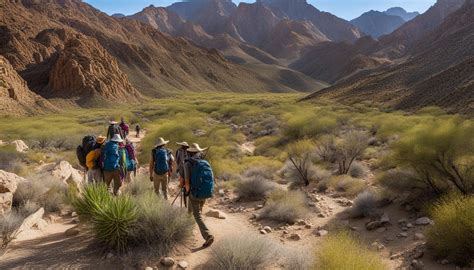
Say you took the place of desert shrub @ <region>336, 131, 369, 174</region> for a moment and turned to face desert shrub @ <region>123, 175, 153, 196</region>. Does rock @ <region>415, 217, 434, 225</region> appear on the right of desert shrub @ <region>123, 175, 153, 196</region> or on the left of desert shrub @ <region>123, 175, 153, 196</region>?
left

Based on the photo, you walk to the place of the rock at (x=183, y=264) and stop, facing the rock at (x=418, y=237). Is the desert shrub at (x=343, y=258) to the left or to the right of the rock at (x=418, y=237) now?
right

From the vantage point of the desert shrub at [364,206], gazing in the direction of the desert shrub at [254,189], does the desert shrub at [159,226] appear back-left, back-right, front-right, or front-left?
front-left

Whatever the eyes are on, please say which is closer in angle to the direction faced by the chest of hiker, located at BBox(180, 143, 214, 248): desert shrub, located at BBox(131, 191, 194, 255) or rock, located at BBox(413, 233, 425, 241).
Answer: the desert shrub

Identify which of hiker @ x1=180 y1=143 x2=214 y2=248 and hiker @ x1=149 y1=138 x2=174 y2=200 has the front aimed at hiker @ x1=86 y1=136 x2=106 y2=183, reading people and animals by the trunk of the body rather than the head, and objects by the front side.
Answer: hiker @ x1=180 y1=143 x2=214 y2=248

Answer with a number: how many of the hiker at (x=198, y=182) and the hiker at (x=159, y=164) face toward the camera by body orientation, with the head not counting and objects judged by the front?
0

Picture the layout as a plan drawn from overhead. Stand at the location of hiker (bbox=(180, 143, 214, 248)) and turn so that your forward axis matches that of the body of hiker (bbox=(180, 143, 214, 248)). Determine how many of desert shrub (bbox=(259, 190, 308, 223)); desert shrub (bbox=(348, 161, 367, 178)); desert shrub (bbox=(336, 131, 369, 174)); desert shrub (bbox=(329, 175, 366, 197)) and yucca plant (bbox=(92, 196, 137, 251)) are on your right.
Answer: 4

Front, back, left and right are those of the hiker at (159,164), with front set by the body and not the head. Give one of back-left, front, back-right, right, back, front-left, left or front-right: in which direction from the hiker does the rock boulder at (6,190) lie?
left

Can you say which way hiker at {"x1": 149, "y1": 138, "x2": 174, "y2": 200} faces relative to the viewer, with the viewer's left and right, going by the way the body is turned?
facing away from the viewer

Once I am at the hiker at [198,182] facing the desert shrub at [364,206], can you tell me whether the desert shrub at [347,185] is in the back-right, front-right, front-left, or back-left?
front-left

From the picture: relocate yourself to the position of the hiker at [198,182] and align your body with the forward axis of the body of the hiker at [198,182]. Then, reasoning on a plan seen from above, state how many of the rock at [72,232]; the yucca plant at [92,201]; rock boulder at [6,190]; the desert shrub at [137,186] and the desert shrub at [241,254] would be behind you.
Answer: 1

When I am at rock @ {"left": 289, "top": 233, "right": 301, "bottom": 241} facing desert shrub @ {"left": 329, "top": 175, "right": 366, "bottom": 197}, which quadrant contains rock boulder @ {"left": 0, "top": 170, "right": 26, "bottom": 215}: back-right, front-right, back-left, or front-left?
back-left

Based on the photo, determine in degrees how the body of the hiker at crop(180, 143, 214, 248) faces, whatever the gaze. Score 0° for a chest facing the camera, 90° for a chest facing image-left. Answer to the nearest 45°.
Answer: approximately 135°

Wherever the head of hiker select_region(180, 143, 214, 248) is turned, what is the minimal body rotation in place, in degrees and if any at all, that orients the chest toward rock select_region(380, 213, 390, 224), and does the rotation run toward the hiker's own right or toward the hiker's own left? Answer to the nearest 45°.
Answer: approximately 135° to the hiker's own right

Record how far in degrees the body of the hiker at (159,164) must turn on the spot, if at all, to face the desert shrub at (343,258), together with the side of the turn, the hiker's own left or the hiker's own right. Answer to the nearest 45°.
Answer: approximately 135° to the hiker's own right

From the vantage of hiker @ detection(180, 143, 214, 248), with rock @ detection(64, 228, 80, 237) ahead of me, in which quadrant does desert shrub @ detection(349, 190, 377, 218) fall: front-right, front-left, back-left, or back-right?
back-right

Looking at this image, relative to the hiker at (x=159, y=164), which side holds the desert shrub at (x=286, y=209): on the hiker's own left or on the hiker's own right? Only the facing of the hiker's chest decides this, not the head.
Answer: on the hiker's own right
